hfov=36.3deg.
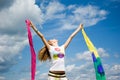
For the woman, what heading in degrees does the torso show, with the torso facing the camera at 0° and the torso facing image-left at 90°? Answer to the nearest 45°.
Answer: approximately 315°
